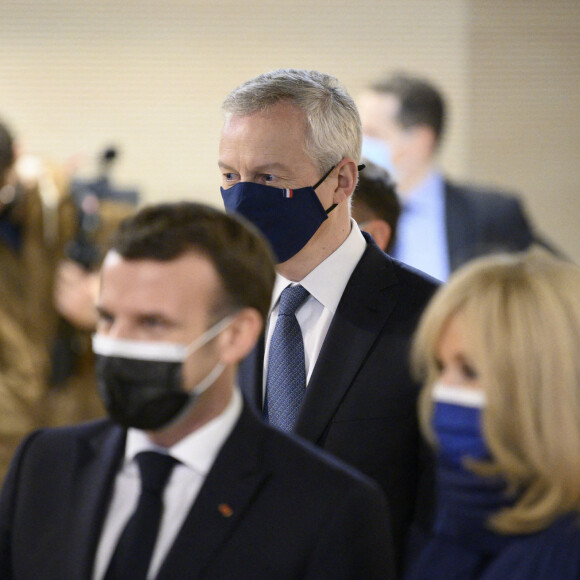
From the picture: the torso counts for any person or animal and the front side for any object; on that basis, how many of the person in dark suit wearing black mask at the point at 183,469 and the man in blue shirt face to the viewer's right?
0

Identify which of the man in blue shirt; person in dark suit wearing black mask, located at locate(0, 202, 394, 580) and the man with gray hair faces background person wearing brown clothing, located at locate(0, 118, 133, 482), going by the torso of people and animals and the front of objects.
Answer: the man in blue shirt

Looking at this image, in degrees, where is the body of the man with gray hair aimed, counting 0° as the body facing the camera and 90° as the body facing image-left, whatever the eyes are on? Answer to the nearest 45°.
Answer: approximately 45°

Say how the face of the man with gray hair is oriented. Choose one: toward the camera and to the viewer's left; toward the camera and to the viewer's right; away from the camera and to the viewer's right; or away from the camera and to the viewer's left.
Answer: toward the camera and to the viewer's left

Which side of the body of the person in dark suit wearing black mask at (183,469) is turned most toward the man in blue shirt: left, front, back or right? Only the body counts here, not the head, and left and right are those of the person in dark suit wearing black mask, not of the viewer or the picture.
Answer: back

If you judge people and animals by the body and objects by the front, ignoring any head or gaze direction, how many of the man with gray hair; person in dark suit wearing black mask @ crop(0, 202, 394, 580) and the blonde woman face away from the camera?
0

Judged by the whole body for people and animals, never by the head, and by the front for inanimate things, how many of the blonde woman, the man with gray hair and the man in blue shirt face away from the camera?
0

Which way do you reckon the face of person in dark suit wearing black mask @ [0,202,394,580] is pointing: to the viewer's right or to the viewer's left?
to the viewer's left

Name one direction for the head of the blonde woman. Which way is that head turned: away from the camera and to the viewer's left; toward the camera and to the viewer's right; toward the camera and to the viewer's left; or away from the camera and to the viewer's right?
toward the camera and to the viewer's left

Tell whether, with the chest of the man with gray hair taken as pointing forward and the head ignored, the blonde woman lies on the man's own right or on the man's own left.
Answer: on the man's own left

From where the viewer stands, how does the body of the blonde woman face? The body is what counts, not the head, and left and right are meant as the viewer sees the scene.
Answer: facing the viewer and to the left of the viewer

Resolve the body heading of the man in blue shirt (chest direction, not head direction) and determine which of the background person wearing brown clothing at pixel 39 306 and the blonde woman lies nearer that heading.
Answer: the background person wearing brown clothing

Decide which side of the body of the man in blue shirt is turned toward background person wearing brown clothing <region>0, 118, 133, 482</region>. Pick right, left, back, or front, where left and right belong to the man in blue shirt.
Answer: front

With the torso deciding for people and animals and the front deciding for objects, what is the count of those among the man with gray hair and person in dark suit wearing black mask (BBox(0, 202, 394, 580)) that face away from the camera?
0

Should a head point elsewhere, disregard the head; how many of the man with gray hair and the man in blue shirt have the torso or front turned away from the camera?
0

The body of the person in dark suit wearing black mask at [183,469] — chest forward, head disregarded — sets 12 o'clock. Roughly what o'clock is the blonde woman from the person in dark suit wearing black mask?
The blonde woman is roughly at 8 o'clock from the person in dark suit wearing black mask.
